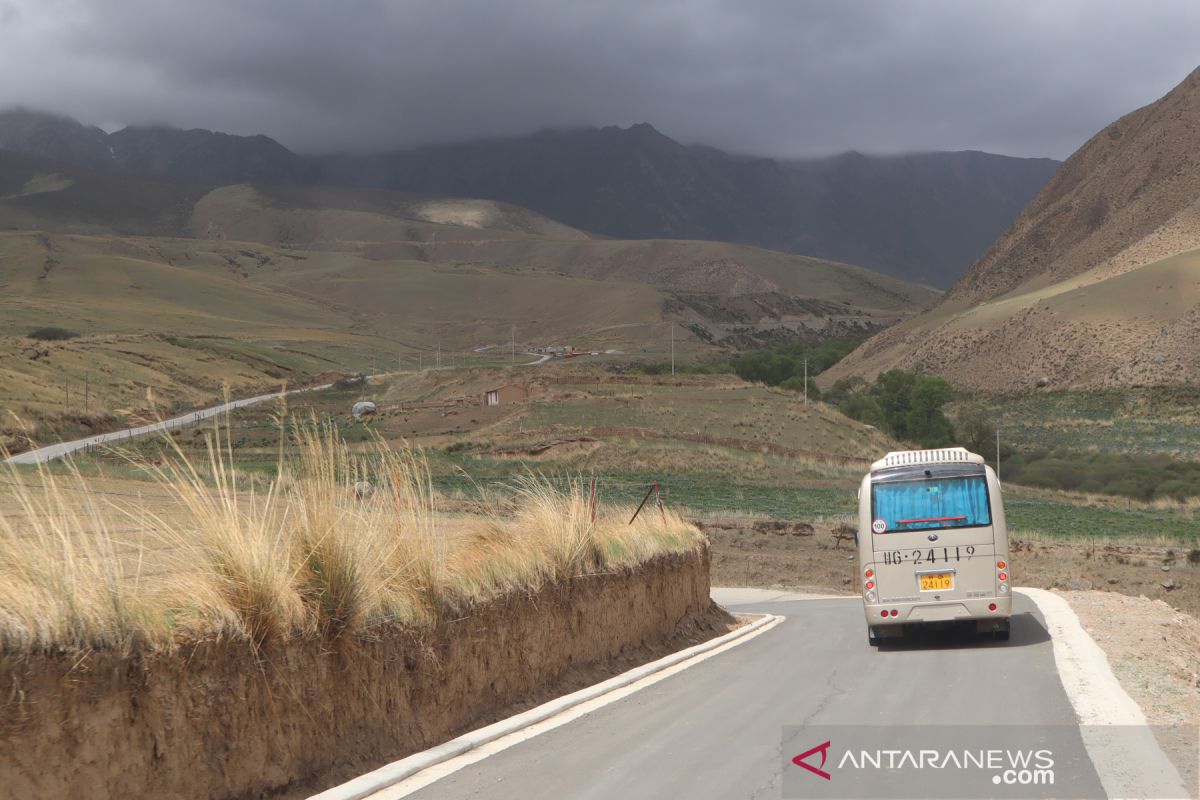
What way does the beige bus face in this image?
away from the camera
